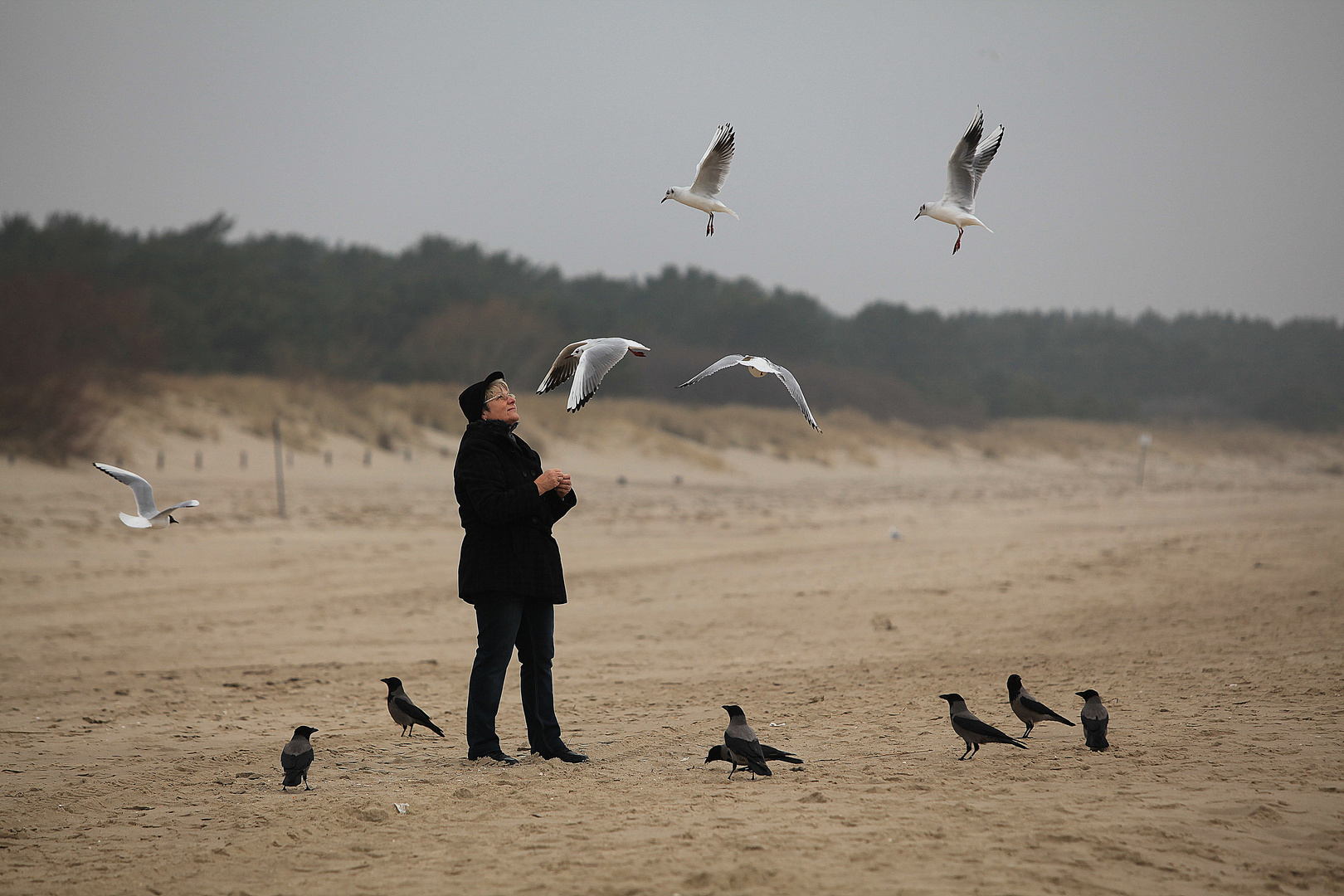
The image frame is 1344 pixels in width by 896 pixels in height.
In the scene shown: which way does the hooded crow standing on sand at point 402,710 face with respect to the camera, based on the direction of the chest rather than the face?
to the viewer's left

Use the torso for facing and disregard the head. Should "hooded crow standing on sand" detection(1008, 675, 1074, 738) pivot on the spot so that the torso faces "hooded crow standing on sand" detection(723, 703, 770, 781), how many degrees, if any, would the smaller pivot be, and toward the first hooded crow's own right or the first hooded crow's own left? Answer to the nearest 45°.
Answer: approximately 45° to the first hooded crow's own left

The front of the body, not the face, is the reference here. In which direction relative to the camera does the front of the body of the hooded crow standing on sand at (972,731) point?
to the viewer's left

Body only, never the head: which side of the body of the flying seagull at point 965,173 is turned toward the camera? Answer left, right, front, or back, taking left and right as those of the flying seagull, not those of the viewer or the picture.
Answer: left

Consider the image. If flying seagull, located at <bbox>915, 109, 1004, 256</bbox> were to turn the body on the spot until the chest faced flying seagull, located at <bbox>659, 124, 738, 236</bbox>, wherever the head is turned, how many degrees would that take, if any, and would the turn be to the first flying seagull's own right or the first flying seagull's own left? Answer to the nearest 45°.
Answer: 0° — it already faces it

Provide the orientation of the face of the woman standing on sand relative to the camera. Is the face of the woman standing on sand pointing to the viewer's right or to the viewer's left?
to the viewer's right
